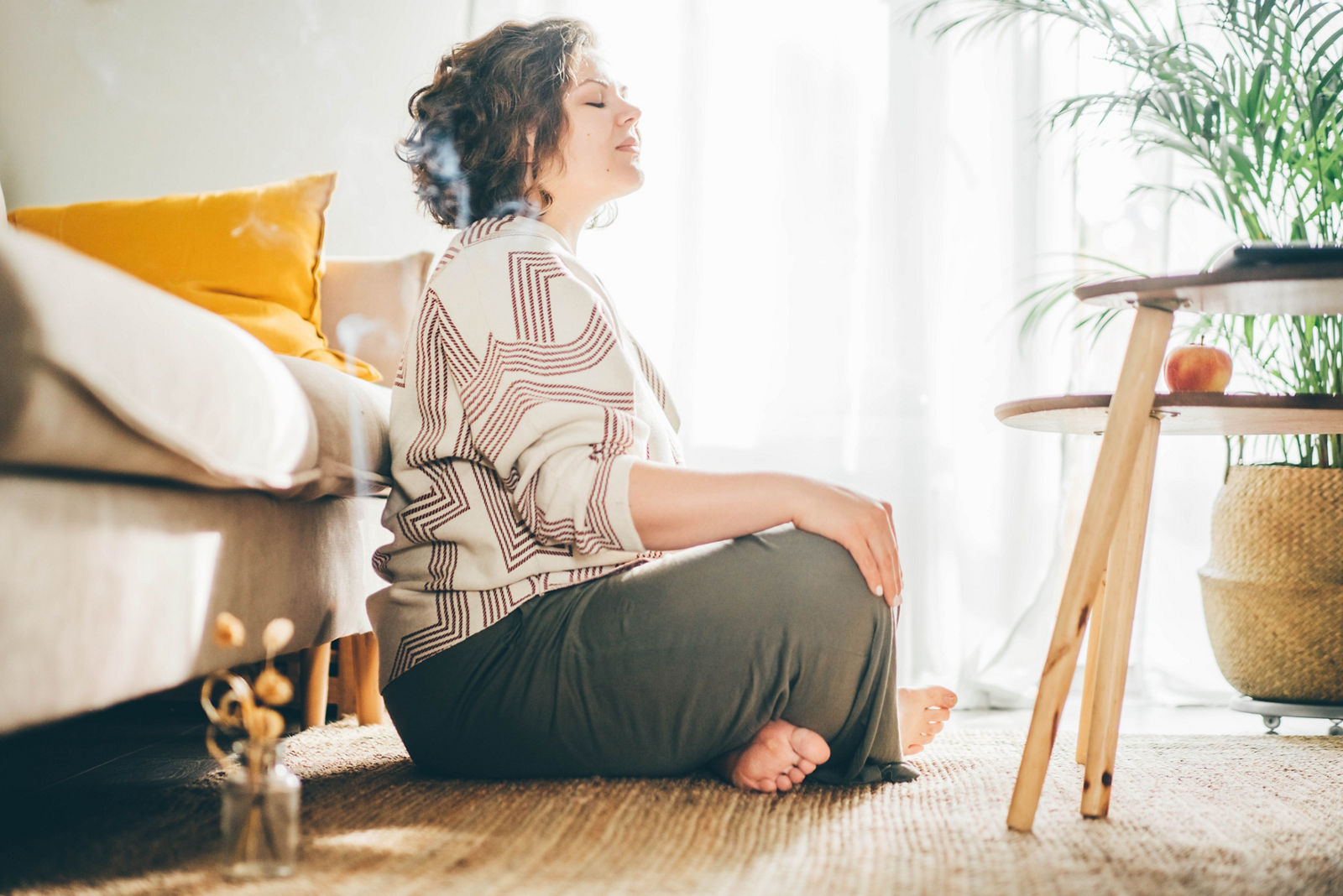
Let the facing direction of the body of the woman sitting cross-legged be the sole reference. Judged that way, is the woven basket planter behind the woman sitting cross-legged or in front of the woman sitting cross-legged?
in front

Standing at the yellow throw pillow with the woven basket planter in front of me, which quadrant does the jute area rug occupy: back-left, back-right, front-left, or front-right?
front-right

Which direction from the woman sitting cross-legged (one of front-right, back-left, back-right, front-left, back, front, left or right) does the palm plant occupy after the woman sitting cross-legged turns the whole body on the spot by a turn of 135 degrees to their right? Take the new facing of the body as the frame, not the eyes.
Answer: back

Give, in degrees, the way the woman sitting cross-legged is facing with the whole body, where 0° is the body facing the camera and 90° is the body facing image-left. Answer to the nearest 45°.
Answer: approximately 270°

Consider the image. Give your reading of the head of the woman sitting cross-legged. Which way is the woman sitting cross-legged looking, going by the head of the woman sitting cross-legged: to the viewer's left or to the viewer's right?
to the viewer's right

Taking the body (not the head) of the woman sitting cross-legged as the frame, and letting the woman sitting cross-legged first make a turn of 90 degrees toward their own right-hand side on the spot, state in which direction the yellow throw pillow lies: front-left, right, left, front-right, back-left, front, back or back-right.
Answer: back-right
